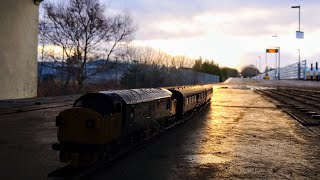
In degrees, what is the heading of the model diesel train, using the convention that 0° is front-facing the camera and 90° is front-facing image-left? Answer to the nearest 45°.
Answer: approximately 45°
